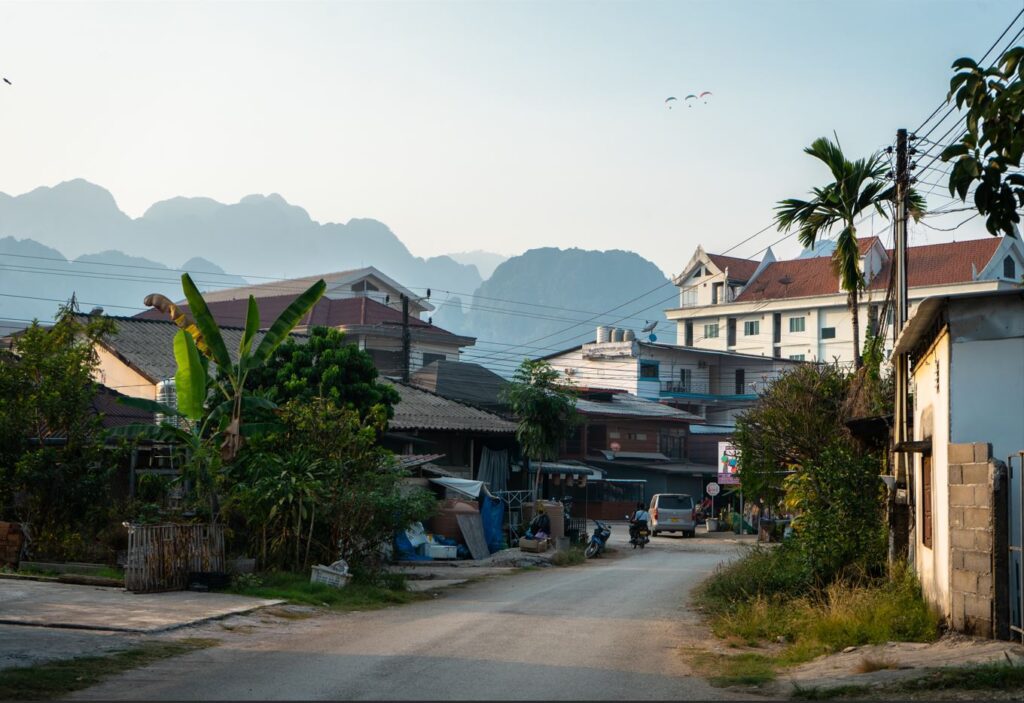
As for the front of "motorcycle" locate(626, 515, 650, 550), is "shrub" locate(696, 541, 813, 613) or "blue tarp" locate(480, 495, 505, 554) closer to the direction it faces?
the blue tarp

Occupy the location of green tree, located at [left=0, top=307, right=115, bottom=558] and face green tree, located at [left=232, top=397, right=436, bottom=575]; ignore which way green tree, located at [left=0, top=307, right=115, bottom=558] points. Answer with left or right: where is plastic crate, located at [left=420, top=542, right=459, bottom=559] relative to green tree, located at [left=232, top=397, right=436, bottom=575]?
left

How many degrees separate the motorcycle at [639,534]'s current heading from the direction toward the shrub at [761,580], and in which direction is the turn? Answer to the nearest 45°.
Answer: approximately 180°
